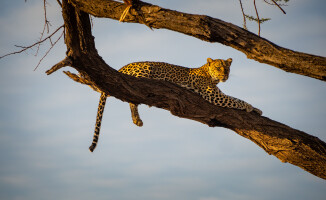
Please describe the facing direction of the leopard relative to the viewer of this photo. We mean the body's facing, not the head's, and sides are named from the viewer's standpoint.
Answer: facing to the right of the viewer
